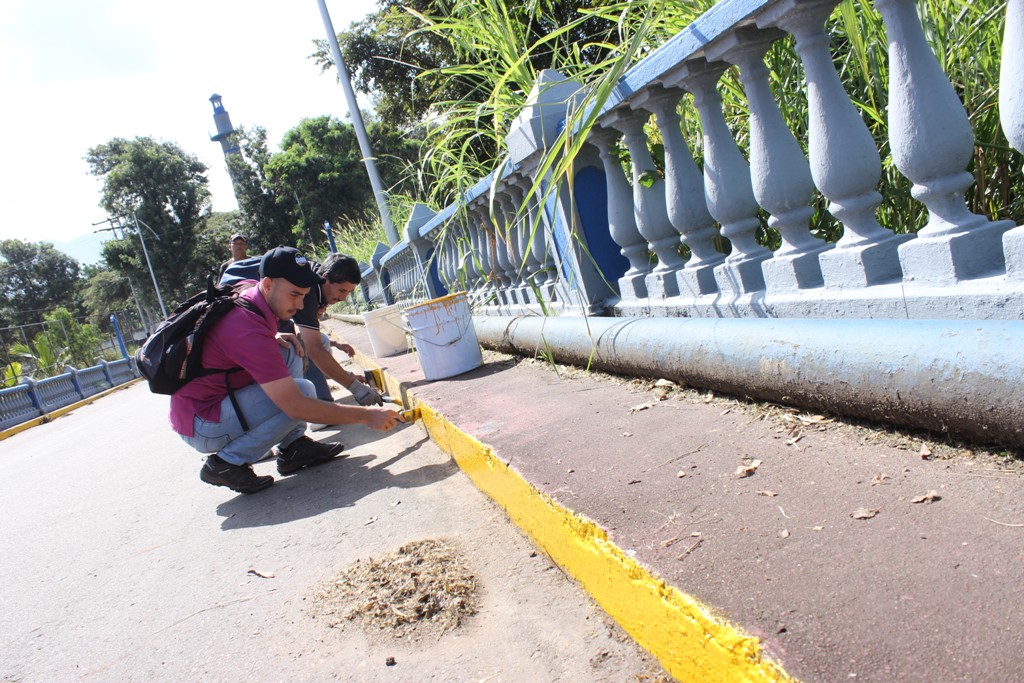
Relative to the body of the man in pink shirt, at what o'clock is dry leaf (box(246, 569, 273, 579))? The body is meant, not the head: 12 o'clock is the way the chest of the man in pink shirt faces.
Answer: The dry leaf is roughly at 3 o'clock from the man in pink shirt.

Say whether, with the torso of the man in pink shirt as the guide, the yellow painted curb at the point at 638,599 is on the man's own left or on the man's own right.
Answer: on the man's own right

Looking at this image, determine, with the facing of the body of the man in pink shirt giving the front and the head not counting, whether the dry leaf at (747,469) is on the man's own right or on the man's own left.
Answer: on the man's own right

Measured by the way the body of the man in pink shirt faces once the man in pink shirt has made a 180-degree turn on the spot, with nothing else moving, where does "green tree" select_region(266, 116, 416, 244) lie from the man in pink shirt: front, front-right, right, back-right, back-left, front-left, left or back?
right

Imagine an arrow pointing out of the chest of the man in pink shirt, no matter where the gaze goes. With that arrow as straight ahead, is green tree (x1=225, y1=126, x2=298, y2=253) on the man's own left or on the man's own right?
on the man's own left

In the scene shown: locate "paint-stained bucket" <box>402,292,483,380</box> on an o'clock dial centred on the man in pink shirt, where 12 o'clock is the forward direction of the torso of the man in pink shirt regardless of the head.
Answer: The paint-stained bucket is roughly at 11 o'clock from the man in pink shirt.

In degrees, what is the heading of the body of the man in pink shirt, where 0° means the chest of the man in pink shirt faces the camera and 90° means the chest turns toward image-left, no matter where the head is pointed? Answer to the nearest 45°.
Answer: approximately 270°

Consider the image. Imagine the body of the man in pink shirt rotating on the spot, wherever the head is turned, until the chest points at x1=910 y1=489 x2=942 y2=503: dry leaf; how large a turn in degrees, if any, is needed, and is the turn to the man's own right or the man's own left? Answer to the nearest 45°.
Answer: approximately 45° to the man's own right

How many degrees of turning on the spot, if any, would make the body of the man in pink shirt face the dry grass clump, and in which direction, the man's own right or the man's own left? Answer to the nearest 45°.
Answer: approximately 90° to the man's own right
